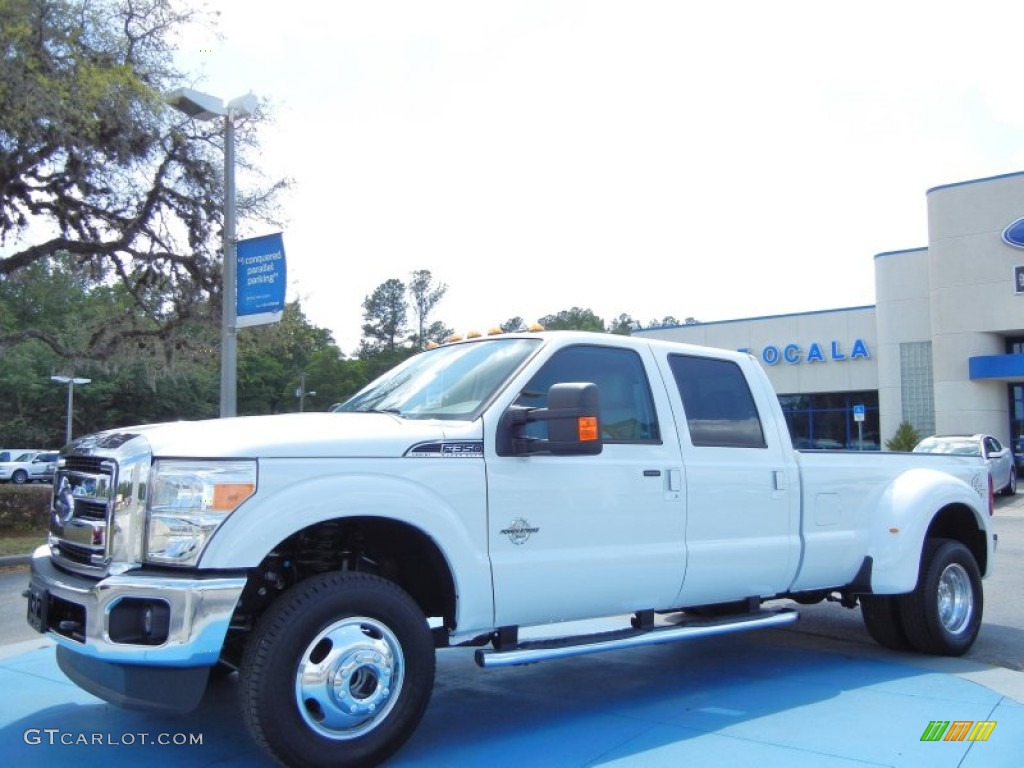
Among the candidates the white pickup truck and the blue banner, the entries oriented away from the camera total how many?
0

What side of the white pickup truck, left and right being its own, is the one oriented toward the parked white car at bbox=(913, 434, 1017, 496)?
back

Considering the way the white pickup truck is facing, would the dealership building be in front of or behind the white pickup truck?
behind

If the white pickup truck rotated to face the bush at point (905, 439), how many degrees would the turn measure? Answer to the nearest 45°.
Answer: approximately 180°

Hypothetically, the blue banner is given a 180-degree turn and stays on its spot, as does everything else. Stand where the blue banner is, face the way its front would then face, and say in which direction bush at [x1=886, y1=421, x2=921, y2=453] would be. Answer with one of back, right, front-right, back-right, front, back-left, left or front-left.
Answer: front-right

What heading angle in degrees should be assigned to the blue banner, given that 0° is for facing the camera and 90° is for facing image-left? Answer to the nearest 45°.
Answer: approximately 0°

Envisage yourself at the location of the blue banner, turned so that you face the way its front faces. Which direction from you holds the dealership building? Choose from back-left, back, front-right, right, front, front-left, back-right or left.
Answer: back-left

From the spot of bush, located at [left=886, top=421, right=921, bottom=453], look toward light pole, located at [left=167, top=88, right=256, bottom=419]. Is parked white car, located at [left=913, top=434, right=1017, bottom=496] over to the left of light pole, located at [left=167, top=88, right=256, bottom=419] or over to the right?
left

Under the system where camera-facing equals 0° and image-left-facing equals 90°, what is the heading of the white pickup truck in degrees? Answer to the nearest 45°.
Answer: approximately 45°

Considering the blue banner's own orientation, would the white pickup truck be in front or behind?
in front
